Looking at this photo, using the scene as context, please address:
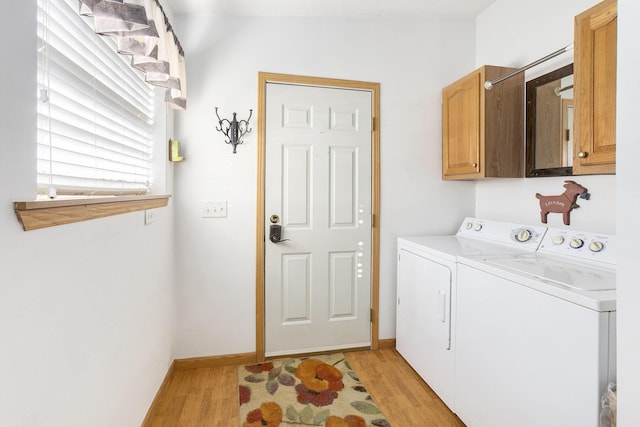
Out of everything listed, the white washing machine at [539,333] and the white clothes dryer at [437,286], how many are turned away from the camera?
0

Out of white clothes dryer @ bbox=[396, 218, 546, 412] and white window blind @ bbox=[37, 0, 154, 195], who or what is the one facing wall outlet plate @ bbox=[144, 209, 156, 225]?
the white clothes dryer

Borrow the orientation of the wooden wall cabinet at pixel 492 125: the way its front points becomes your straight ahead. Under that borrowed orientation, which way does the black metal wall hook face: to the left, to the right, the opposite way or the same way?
to the left

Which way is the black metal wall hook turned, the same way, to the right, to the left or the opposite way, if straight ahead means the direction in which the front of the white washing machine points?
to the left

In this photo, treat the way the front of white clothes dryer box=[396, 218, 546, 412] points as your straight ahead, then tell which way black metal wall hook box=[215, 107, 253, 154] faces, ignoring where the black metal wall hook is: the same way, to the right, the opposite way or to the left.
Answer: to the left

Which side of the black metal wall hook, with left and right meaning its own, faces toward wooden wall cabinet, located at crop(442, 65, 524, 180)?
left

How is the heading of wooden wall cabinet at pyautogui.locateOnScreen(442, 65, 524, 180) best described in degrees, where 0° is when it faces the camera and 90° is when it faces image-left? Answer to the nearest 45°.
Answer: approximately 45°

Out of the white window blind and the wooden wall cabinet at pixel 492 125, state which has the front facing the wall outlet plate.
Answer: the wooden wall cabinet
